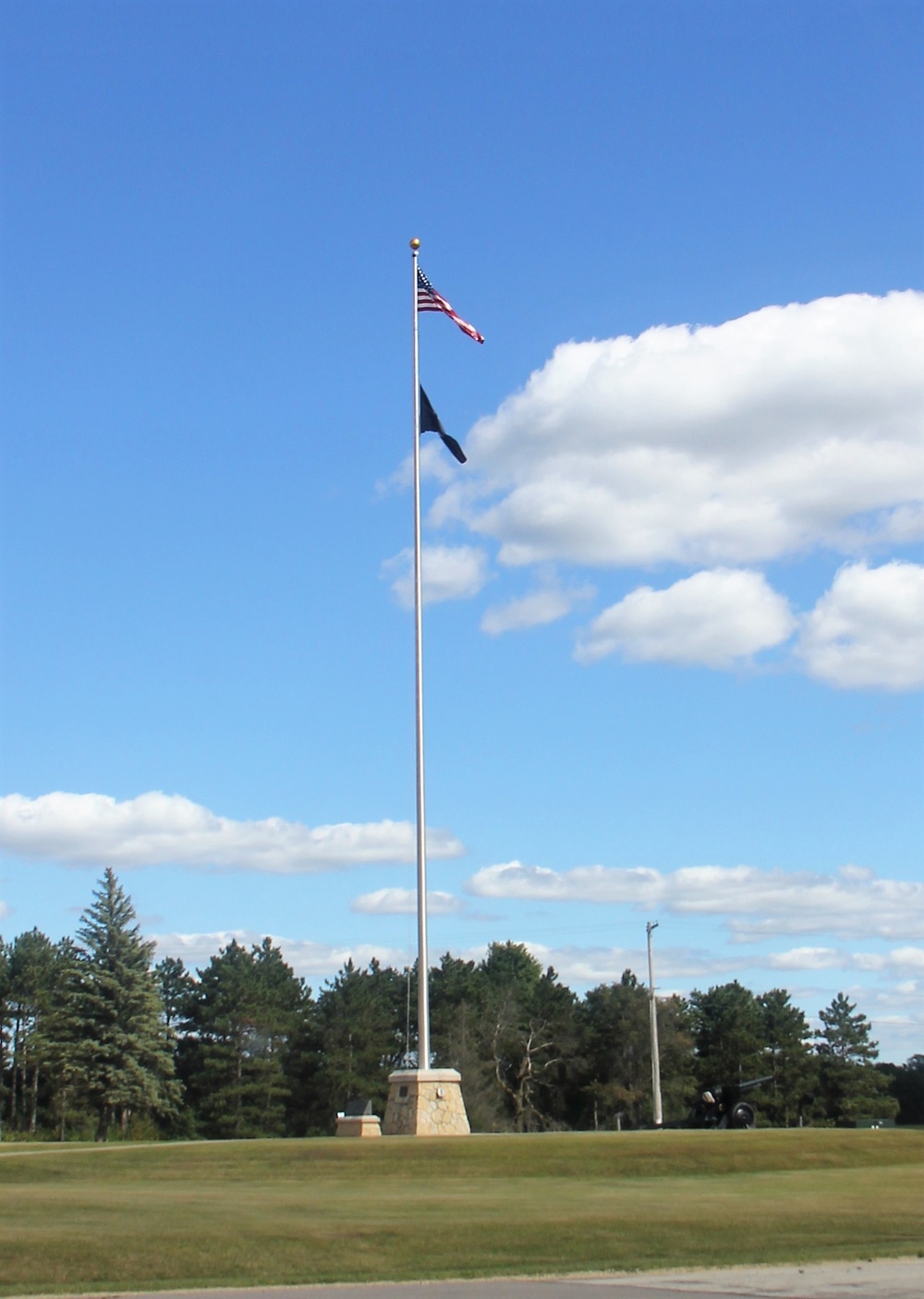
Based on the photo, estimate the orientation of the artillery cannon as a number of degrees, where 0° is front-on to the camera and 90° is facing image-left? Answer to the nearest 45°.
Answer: approximately 270°

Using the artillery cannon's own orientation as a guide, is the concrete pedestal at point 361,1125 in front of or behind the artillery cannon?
behind
